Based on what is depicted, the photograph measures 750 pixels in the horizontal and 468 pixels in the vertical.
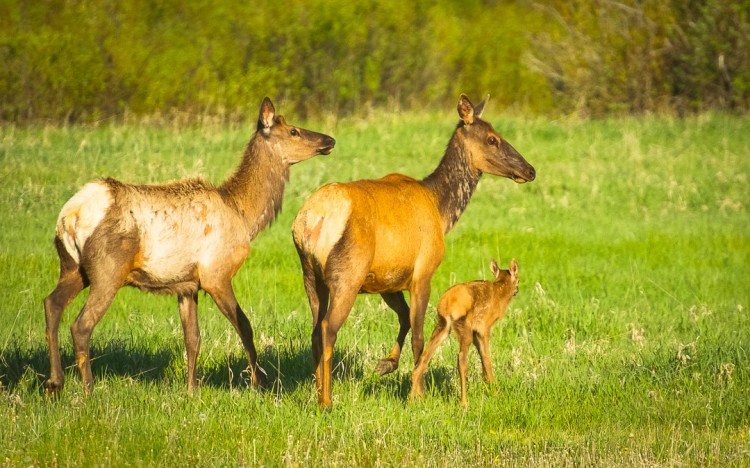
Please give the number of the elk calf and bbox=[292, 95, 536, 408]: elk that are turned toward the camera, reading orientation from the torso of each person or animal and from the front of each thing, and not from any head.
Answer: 0

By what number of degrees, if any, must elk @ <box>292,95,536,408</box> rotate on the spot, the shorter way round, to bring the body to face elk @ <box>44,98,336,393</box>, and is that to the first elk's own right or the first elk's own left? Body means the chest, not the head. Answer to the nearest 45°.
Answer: approximately 135° to the first elk's own left

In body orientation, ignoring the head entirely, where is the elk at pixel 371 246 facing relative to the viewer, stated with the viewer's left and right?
facing away from the viewer and to the right of the viewer

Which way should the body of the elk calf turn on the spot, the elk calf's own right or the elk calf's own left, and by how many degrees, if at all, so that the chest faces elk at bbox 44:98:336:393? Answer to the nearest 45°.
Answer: approximately 135° to the elk calf's own left

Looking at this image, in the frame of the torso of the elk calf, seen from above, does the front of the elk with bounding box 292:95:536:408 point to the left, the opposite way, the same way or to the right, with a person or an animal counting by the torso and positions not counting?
the same way

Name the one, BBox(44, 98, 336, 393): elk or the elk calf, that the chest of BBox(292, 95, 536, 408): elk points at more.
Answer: the elk calf

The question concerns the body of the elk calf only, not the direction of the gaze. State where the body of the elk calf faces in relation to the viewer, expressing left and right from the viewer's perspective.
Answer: facing away from the viewer and to the right of the viewer
